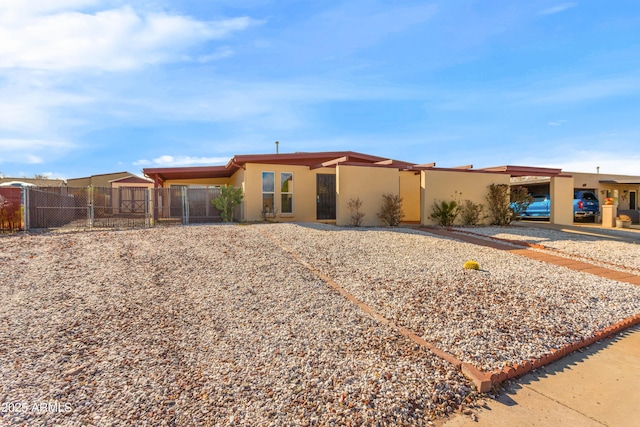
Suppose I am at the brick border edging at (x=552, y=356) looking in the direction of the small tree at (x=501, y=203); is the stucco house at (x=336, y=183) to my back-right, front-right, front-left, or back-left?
front-left

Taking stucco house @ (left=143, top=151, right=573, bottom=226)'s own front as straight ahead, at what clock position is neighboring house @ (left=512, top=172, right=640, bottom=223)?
The neighboring house is roughly at 8 o'clock from the stucco house.

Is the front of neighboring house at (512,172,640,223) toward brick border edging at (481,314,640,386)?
yes

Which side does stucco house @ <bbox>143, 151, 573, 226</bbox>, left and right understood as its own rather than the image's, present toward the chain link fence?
right

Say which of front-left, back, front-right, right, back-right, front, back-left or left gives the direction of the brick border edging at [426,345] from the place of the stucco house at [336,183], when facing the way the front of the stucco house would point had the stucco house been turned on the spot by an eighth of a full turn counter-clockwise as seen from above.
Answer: front-right

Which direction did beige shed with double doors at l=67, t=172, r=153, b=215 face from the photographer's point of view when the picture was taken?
facing the viewer

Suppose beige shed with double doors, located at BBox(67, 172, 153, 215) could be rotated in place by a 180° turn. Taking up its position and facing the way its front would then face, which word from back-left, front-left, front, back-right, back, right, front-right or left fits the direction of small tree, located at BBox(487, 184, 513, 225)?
back-right

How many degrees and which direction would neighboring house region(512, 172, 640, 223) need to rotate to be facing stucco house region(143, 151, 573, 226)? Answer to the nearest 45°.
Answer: approximately 45° to its right

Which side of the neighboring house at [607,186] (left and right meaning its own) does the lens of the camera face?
front

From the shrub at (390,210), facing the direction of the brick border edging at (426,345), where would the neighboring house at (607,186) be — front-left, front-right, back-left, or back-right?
back-left

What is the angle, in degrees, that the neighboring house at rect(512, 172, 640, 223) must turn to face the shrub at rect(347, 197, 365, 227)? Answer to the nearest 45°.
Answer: approximately 45° to its right

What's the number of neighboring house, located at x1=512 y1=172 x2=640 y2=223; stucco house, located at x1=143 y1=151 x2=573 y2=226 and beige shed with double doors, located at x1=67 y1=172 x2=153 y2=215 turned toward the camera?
3
